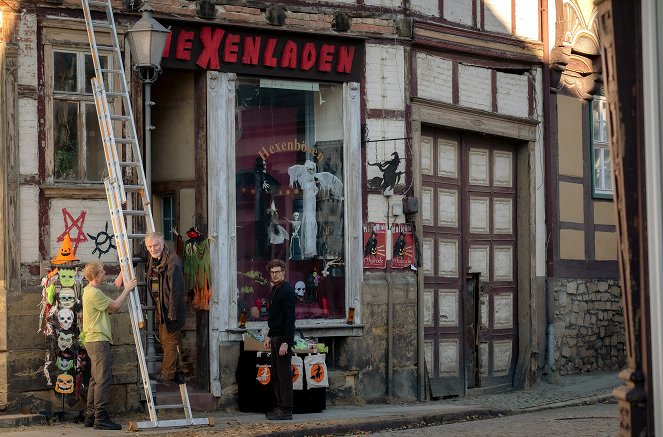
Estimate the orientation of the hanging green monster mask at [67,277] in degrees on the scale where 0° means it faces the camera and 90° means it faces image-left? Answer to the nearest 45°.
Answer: approximately 0°

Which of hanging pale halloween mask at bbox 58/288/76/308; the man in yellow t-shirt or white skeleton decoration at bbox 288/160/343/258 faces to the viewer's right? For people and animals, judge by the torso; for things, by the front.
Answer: the man in yellow t-shirt

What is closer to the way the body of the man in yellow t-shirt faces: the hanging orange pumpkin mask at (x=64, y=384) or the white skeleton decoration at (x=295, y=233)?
the white skeleton decoration

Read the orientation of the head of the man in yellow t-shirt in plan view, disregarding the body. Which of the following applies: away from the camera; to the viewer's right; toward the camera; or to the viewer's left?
to the viewer's right
